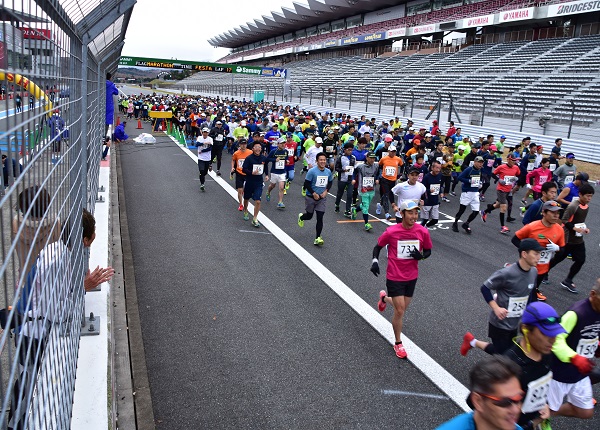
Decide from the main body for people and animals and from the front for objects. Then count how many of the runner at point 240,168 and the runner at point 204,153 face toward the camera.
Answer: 2

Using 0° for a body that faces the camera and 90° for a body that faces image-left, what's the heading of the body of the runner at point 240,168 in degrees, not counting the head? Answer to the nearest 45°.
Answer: approximately 0°

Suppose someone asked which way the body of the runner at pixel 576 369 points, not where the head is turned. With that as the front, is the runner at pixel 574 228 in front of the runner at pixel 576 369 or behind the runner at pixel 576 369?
behind

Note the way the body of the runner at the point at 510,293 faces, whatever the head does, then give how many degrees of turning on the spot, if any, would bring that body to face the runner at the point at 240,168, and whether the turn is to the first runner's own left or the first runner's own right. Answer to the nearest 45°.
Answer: approximately 180°

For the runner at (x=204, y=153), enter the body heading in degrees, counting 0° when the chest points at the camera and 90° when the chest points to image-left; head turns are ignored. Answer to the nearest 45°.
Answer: approximately 0°

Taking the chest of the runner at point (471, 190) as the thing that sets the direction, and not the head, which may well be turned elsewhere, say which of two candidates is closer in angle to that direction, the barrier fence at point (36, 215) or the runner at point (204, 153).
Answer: the barrier fence

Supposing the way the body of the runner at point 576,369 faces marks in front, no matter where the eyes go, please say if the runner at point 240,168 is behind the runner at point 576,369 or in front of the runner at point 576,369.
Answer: behind

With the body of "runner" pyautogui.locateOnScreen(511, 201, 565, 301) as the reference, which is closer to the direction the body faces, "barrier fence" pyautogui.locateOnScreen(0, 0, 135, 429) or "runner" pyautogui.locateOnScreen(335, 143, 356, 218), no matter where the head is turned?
the barrier fence

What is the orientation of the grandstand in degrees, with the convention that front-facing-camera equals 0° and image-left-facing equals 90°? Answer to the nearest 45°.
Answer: approximately 45°

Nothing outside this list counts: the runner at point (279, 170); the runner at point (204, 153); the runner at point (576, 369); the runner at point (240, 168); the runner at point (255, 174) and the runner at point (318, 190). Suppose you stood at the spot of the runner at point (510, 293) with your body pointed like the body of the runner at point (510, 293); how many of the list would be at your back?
5

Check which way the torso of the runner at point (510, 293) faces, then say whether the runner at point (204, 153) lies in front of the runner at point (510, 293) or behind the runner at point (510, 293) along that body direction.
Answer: behind
